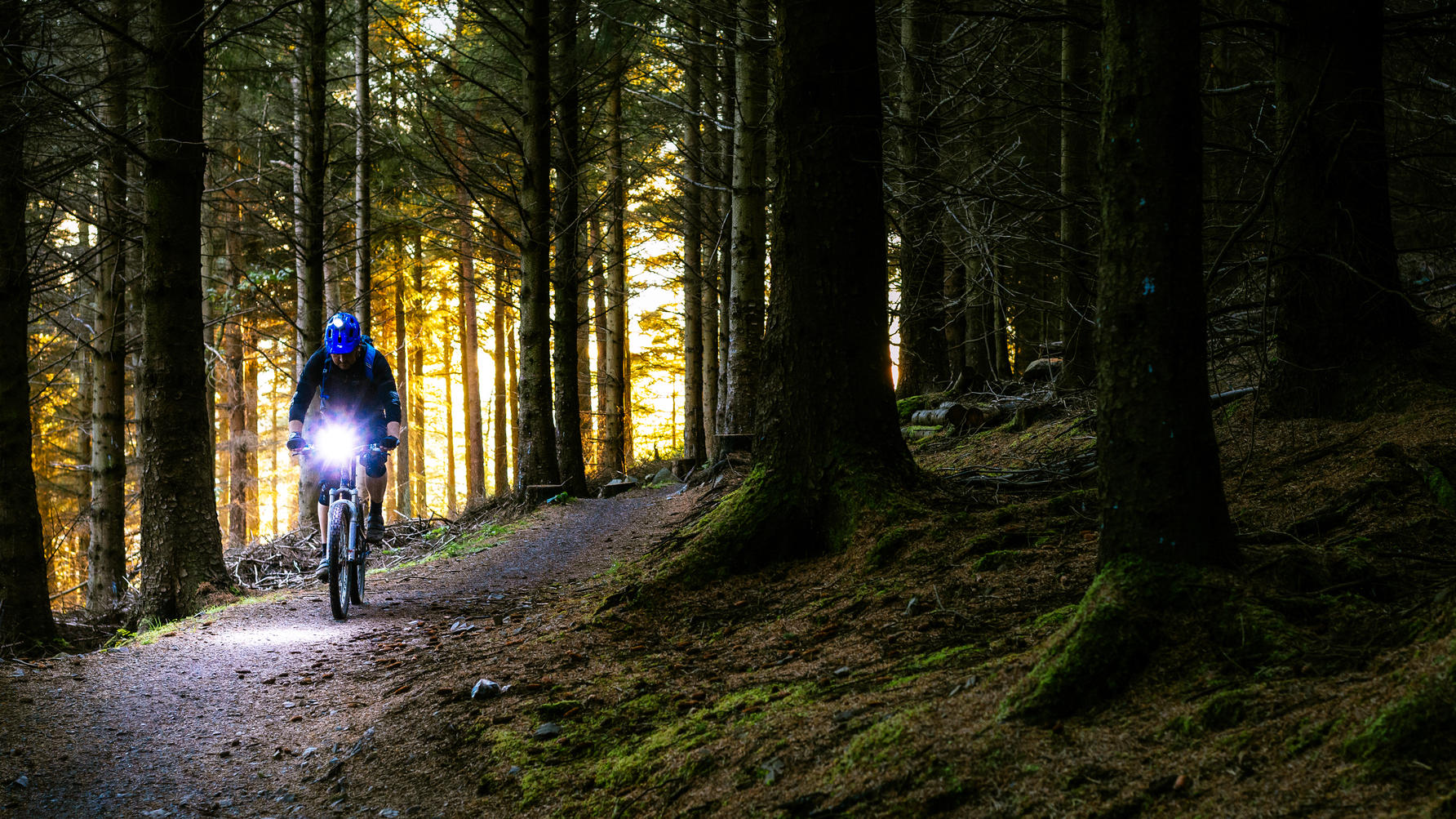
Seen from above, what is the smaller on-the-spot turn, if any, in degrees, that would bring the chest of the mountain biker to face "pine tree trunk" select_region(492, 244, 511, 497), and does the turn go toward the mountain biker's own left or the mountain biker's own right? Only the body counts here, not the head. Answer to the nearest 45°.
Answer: approximately 180°

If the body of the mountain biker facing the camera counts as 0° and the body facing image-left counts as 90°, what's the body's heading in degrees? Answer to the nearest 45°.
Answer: approximately 0°

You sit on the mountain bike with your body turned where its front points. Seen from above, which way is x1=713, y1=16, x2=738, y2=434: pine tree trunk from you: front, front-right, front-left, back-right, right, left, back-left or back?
back-left

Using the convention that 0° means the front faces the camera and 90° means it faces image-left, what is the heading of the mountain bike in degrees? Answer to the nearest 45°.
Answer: approximately 0°

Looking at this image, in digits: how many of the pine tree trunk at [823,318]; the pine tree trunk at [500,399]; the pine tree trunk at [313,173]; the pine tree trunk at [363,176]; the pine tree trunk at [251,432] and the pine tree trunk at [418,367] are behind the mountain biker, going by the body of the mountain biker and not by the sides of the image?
5

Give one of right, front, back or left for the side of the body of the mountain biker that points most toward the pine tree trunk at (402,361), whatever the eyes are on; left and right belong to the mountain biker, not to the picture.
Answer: back

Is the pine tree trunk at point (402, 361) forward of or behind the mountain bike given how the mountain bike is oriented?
behind

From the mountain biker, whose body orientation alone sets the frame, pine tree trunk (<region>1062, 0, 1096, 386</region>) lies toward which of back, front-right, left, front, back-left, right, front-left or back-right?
left
